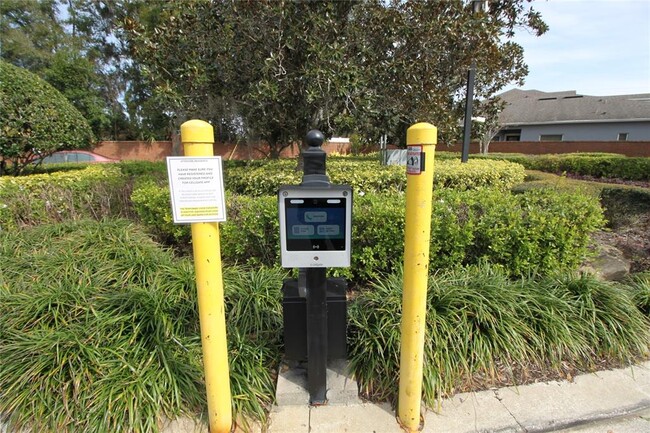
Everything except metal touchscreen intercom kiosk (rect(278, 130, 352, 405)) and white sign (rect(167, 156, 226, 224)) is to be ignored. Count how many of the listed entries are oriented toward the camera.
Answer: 2

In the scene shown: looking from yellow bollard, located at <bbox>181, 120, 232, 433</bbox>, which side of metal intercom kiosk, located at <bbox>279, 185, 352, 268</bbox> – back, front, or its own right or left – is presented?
right

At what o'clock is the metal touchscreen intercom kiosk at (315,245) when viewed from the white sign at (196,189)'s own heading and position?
The metal touchscreen intercom kiosk is roughly at 9 o'clock from the white sign.

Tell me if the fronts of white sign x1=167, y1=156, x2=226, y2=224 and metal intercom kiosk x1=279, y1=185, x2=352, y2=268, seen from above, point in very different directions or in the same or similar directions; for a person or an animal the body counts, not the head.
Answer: same or similar directions

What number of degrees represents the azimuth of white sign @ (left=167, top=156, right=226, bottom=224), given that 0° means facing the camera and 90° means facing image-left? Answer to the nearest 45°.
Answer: approximately 0°

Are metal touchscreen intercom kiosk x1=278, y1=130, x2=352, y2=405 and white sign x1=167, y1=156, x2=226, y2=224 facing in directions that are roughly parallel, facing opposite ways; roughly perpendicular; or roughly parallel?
roughly parallel

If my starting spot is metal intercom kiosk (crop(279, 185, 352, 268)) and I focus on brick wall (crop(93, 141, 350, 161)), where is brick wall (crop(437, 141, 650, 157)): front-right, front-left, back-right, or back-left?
front-right

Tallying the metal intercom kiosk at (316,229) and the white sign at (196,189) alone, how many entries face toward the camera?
2

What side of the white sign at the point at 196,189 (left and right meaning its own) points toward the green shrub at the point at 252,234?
back

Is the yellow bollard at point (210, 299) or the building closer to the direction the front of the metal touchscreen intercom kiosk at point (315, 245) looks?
the yellow bollard

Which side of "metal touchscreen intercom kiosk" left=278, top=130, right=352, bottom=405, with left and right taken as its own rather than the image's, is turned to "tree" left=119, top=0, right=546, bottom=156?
back

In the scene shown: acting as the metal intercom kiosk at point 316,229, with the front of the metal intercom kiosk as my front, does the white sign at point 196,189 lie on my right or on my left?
on my right

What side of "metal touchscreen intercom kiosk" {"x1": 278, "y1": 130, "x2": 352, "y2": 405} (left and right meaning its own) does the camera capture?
front

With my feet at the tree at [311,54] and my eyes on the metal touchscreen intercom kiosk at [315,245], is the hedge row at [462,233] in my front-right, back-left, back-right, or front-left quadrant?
front-left

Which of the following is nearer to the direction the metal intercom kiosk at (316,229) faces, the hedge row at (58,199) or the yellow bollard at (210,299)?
the yellow bollard
